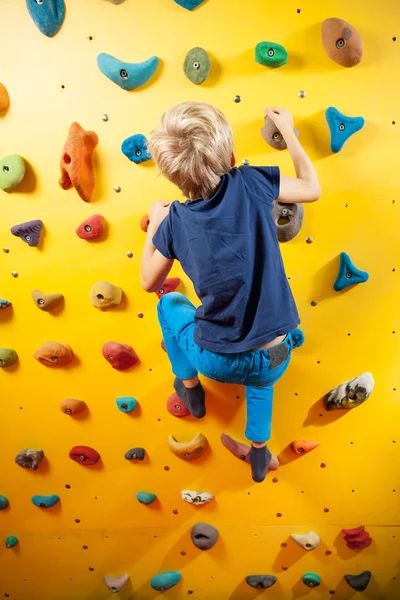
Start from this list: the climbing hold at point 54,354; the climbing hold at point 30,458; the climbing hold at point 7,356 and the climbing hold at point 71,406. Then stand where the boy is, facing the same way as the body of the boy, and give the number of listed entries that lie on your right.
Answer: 0

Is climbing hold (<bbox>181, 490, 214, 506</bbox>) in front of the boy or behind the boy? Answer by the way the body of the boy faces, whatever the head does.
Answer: in front

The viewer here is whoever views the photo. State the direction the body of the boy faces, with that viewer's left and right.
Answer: facing away from the viewer

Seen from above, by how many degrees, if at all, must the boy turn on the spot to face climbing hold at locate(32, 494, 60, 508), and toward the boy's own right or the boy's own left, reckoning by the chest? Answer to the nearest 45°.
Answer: approximately 45° to the boy's own left

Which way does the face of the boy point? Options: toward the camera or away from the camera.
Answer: away from the camera

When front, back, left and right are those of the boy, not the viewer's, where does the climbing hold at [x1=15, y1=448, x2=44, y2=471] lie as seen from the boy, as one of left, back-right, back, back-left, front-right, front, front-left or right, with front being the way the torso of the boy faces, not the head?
front-left
